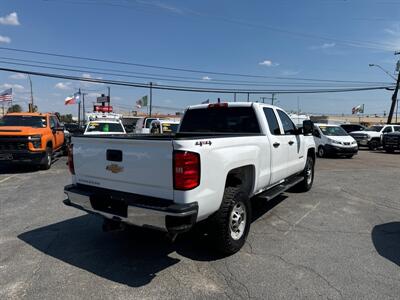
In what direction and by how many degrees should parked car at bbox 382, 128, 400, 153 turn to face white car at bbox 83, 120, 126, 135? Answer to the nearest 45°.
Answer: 0° — it already faces it

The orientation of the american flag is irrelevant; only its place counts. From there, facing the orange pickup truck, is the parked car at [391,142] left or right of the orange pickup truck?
left

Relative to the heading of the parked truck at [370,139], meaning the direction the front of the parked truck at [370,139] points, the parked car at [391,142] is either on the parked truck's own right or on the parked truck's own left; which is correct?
on the parked truck's own left

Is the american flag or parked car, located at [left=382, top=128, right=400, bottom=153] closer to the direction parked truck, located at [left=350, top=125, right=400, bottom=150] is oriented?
the american flag

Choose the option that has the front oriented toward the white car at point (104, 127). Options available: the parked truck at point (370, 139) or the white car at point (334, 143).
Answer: the parked truck

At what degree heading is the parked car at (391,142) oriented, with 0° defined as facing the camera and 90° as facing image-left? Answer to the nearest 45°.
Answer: approximately 45°

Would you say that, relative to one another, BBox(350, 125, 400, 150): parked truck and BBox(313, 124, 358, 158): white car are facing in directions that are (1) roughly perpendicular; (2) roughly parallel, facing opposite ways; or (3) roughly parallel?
roughly perpendicular

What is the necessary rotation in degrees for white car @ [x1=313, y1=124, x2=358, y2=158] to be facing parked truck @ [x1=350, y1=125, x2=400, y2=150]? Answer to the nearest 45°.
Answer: approximately 135° to its left

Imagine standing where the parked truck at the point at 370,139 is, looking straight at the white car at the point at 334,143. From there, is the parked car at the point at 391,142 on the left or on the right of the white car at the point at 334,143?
left

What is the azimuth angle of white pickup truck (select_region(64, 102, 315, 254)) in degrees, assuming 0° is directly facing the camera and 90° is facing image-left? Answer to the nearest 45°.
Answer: approximately 225°

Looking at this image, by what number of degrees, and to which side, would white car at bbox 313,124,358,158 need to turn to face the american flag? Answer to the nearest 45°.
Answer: approximately 135° to its right
